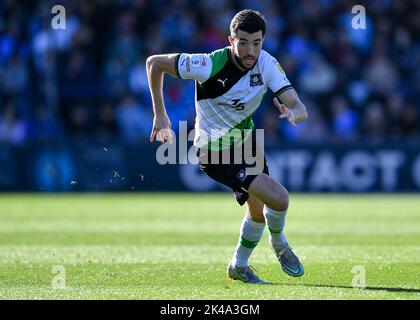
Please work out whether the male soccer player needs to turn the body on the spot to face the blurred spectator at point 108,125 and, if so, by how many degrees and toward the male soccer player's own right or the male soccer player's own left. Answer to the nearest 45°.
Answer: approximately 135° to the male soccer player's own left

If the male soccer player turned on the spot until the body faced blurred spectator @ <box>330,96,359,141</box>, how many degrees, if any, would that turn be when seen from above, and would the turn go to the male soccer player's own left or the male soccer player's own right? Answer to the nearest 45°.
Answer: approximately 135° to the male soccer player's own left

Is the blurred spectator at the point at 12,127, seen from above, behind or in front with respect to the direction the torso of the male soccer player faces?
behind

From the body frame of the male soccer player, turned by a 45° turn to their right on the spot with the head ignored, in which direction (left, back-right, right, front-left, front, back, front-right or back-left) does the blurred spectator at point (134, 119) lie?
back

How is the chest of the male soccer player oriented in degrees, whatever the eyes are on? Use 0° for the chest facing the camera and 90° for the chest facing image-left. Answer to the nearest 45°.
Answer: approximately 315°
